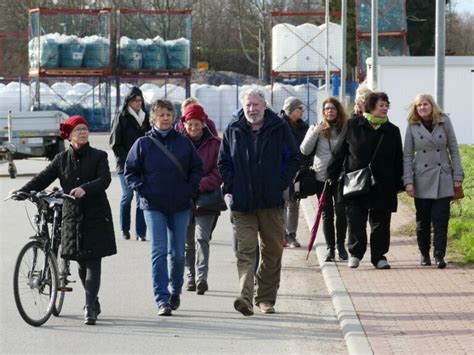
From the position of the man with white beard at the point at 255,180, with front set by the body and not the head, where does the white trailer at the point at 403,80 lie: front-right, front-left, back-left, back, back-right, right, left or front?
back

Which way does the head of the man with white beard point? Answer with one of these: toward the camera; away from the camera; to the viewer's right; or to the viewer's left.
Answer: toward the camera

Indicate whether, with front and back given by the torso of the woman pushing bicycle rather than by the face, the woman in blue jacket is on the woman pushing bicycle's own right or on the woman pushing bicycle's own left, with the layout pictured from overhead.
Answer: on the woman pushing bicycle's own left

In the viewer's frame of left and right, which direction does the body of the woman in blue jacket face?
facing the viewer

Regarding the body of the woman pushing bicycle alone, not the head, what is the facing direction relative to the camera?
toward the camera

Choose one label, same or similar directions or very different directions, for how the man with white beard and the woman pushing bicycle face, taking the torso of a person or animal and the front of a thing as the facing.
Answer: same or similar directions

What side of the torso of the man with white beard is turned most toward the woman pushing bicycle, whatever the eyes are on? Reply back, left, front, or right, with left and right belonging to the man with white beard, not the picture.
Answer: right

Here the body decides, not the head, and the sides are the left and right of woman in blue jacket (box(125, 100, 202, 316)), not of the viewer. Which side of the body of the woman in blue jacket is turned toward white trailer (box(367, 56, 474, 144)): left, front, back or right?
back

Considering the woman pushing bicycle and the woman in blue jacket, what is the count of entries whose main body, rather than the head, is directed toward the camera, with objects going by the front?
2

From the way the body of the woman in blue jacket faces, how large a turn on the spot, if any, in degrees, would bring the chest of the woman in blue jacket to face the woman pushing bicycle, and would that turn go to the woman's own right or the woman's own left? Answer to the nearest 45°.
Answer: approximately 45° to the woman's own right

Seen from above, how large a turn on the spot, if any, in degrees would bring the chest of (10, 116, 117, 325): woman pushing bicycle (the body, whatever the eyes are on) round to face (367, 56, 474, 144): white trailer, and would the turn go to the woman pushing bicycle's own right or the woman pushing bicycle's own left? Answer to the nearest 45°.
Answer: approximately 180°
